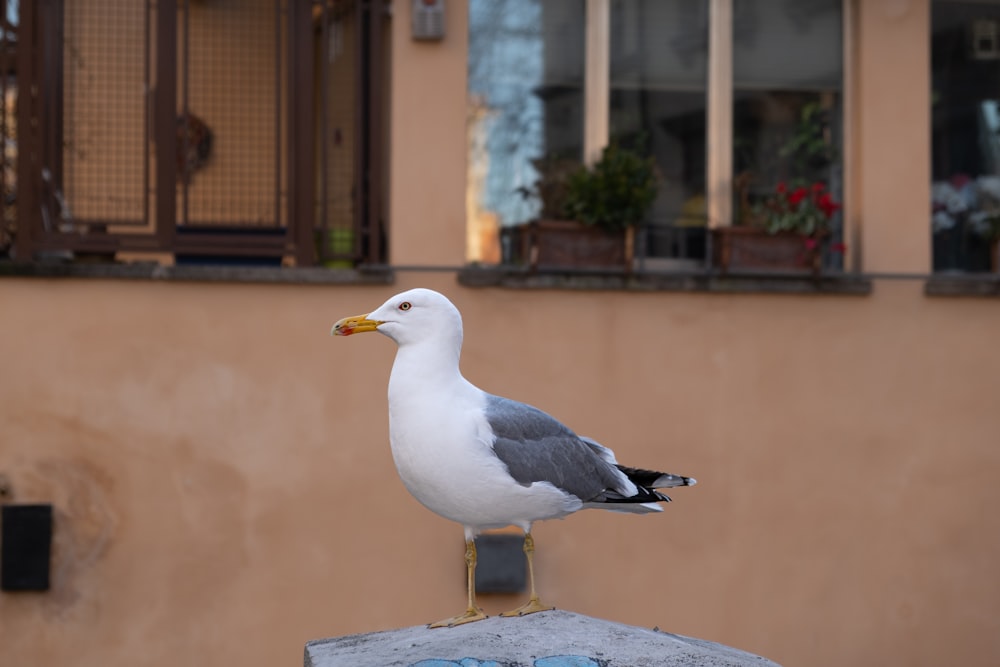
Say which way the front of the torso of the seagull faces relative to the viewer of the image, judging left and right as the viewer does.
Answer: facing to the left of the viewer

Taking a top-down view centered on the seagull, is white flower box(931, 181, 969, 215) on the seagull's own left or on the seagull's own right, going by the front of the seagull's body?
on the seagull's own right

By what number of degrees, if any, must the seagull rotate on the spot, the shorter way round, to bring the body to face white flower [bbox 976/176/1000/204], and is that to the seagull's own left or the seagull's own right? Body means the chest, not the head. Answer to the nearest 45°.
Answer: approximately 135° to the seagull's own right

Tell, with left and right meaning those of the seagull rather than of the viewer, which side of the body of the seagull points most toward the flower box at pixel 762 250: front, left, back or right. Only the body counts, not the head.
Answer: right

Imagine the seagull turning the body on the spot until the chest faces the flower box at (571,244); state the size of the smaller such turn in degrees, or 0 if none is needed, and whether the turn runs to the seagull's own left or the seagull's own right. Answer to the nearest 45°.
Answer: approximately 90° to the seagull's own right

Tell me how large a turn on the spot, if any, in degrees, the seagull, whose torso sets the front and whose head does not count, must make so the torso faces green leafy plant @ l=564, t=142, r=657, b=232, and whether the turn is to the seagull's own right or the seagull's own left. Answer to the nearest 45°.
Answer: approximately 90° to the seagull's own right
